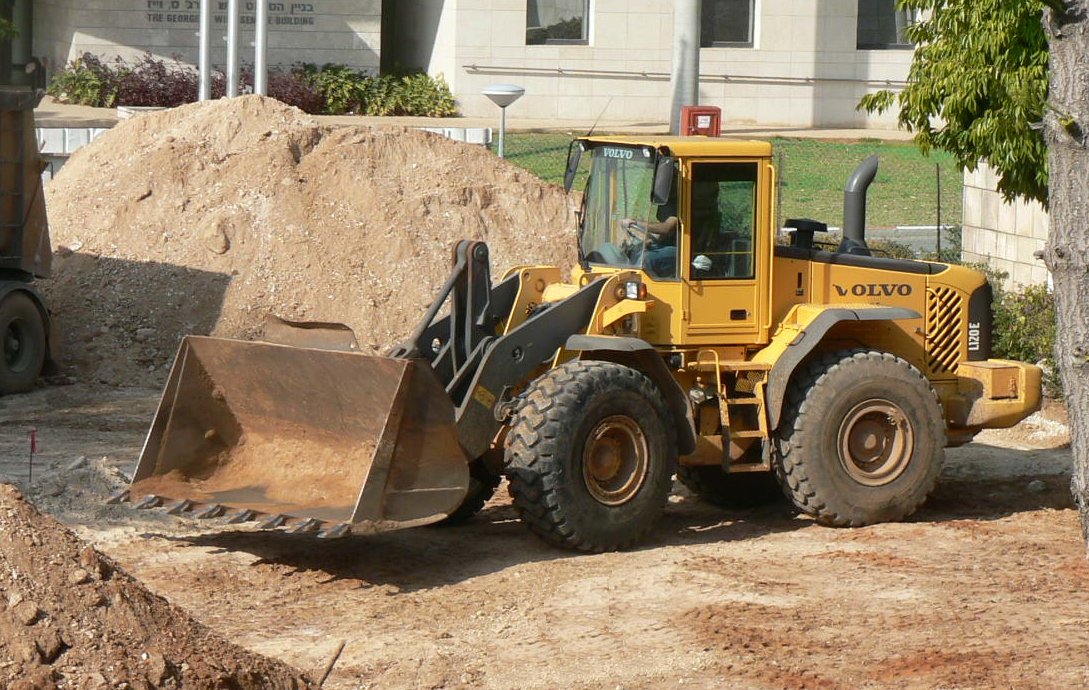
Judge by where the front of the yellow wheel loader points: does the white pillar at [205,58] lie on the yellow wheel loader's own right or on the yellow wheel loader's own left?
on the yellow wheel loader's own right

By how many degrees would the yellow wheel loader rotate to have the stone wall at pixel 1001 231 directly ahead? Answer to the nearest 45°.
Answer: approximately 180°

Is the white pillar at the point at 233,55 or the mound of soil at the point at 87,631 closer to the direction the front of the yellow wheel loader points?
the mound of soil

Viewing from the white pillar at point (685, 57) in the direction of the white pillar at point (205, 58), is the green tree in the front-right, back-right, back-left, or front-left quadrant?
back-left
